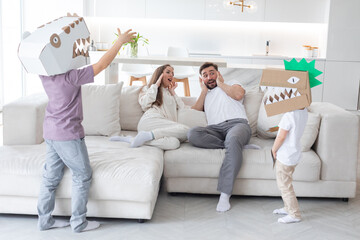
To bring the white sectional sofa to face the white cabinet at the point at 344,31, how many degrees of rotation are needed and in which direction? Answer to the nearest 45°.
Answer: approximately 135° to its left

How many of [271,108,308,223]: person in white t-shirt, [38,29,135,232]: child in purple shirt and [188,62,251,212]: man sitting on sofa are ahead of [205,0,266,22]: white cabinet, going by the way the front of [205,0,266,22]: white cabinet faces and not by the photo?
3

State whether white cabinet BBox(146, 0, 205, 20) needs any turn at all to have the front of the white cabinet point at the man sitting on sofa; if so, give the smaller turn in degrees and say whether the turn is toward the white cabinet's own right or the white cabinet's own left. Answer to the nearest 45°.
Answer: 0° — it already faces them

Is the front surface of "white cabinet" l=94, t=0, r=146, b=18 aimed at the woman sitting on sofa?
yes

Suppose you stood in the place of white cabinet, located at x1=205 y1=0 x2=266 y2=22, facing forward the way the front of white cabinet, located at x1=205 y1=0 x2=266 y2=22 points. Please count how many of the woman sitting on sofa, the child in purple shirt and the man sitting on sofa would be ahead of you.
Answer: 3

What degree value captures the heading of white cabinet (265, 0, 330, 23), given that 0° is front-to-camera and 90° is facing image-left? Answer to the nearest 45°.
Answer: approximately 0°

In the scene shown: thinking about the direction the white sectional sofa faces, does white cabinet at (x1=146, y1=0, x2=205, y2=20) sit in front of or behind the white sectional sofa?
behind

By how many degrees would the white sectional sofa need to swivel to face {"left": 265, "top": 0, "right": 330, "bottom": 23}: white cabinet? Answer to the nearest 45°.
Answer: approximately 135° to its left

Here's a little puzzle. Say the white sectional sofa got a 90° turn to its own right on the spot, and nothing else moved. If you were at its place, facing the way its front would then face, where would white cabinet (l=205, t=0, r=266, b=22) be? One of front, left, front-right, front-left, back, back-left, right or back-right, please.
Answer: right

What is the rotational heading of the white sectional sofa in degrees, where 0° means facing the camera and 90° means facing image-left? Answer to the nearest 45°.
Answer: approximately 0°

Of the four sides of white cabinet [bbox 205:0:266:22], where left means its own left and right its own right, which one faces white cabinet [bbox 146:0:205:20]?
right
